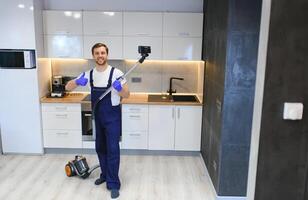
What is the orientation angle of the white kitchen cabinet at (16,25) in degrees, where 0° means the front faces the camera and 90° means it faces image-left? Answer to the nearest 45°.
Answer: approximately 0°

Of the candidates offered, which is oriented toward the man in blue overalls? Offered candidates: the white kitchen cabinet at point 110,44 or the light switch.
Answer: the white kitchen cabinet

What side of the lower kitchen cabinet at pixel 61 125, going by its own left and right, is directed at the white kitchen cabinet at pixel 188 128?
left

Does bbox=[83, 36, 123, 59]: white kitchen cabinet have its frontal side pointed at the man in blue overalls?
yes

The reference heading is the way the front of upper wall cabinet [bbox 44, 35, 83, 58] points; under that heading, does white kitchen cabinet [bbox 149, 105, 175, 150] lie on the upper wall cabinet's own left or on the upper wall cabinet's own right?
on the upper wall cabinet's own left

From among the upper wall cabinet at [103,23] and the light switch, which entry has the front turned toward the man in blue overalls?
the upper wall cabinet

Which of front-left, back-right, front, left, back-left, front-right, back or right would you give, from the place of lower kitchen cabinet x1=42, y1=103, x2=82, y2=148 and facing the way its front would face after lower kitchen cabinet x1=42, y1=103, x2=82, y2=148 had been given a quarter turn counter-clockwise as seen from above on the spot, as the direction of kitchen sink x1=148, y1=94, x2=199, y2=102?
front

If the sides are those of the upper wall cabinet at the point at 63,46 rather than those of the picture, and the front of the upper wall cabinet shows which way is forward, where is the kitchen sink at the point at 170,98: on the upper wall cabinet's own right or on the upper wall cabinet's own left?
on the upper wall cabinet's own left
